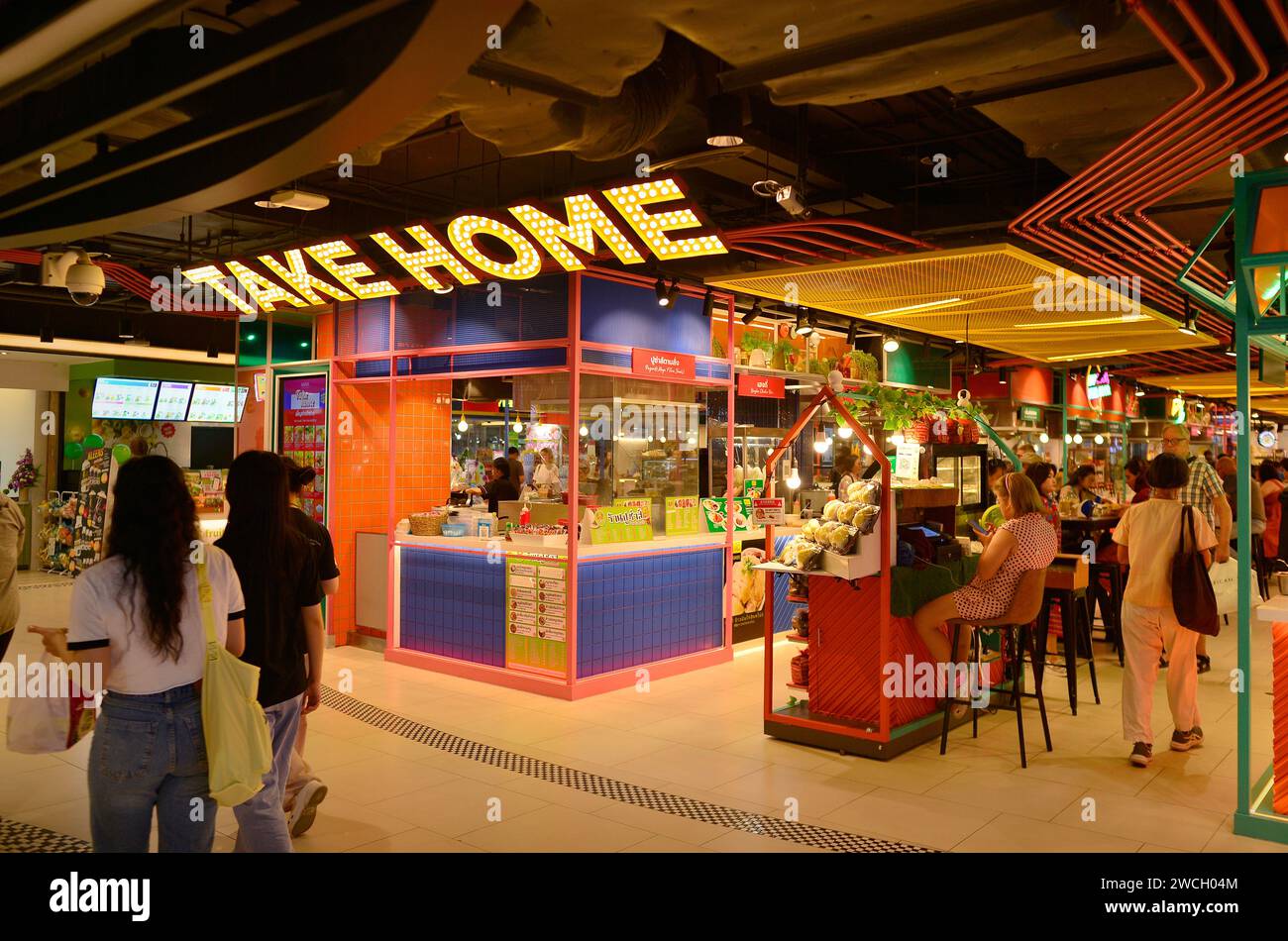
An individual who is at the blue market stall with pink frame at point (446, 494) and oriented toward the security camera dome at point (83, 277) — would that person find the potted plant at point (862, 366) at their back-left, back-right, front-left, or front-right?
back-right

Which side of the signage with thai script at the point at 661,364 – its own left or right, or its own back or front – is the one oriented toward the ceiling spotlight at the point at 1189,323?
left

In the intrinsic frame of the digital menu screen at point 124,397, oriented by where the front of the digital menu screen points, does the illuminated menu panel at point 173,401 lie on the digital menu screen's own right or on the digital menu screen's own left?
on the digital menu screen's own left

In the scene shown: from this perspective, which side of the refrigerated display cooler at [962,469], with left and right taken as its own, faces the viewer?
front

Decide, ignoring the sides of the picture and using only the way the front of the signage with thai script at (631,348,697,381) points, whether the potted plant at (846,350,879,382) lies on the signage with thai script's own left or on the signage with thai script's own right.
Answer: on the signage with thai script's own left

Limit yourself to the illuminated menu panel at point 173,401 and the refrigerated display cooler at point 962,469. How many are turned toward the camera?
2

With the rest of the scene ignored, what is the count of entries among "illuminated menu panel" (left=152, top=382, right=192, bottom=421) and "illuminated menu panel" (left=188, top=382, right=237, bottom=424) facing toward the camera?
2

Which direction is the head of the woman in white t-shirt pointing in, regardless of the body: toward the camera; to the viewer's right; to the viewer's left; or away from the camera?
away from the camera

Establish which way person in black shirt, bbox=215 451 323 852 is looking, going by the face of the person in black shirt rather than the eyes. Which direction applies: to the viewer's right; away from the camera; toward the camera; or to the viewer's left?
away from the camera

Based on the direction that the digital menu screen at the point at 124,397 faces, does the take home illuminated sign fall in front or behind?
in front

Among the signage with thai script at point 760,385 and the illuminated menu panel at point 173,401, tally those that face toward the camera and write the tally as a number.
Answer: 2

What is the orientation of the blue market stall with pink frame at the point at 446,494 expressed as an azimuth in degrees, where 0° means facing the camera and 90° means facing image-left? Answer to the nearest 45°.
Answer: approximately 45°

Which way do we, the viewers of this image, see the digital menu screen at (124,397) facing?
facing the viewer

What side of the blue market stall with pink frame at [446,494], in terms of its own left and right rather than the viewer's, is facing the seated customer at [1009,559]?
left

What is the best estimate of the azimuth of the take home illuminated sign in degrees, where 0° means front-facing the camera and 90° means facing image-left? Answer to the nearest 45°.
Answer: approximately 45°

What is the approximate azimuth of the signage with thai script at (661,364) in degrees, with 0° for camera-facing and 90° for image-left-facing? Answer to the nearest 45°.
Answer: approximately 315°
